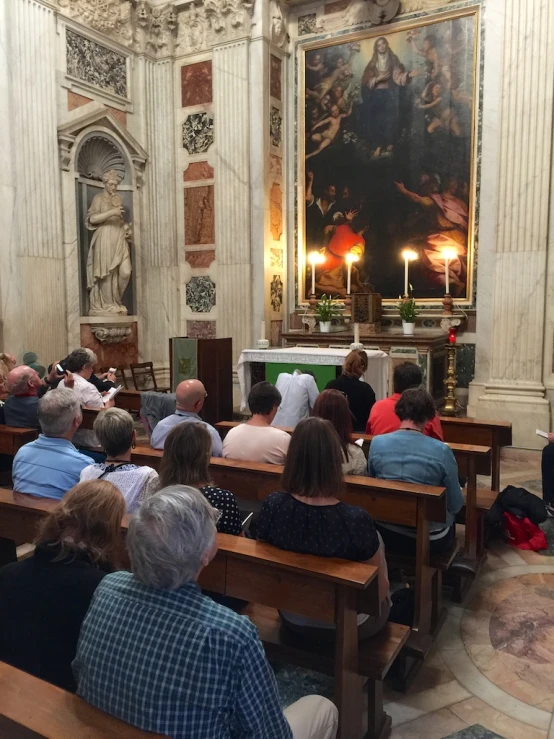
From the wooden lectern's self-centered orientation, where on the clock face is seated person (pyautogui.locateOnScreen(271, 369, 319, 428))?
The seated person is roughly at 10 o'clock from the wooden lectern.

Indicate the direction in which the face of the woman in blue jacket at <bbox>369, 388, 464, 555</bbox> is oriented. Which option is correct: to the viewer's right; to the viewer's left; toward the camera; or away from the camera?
away from the camera

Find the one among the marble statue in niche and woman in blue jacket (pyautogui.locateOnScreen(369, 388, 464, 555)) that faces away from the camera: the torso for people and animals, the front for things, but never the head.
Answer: the woman in blue jacket

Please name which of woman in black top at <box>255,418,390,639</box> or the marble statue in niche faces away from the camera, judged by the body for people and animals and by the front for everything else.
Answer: the woman in black top

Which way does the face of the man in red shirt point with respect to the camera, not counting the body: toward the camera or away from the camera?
away from the camera

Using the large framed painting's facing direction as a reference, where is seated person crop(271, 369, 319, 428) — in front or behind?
in front

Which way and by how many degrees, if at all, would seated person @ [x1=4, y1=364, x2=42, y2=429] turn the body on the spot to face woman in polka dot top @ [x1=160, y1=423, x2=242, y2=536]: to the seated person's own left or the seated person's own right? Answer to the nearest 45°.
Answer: approximately 135° to the seated person's own right

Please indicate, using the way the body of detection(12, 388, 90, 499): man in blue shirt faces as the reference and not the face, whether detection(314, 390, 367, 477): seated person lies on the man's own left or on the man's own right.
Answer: on the man's own right

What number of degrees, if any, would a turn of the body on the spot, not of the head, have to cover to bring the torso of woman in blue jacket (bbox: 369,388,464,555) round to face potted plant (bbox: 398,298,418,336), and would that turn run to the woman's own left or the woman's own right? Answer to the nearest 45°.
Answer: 0° — they already face it

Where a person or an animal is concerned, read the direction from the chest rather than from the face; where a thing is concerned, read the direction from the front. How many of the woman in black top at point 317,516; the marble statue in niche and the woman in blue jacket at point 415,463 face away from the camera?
2

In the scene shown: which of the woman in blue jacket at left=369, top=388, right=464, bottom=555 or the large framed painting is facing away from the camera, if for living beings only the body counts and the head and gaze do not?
the woman in blue jacket

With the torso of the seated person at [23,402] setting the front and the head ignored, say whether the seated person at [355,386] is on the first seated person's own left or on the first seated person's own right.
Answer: on the first seated person's own right

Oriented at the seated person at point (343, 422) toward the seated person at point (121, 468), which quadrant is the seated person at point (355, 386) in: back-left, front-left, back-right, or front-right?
back-right

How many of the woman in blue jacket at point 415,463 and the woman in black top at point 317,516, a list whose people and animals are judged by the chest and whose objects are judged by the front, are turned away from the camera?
2

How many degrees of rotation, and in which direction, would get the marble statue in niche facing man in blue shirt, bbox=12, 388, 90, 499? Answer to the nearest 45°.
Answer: approximately 45° to its right

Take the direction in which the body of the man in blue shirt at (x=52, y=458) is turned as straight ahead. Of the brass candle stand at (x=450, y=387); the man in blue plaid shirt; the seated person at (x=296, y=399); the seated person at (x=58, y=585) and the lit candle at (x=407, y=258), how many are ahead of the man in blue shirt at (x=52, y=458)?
3

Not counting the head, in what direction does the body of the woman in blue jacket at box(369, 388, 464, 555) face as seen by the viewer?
away from the camera
